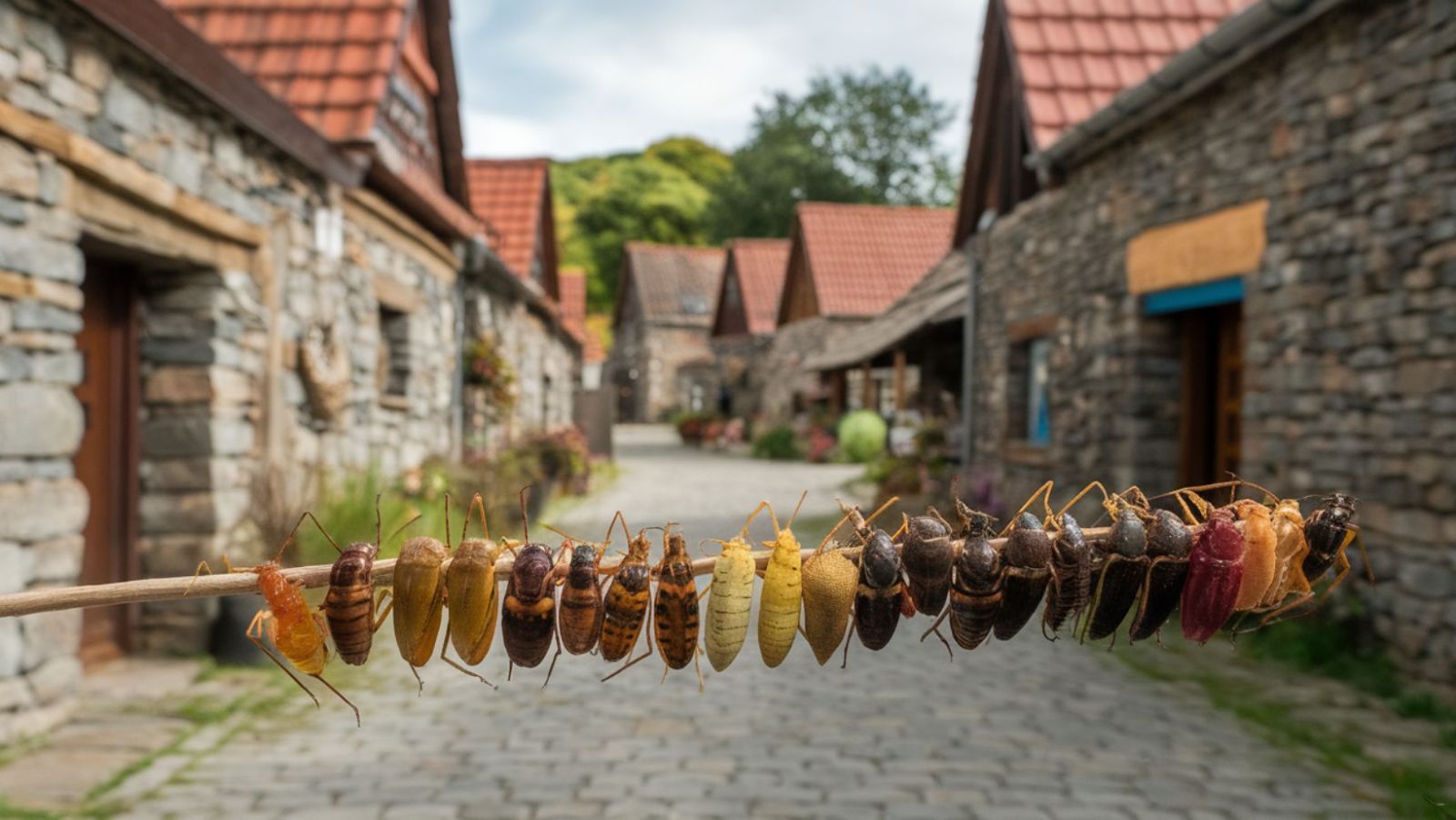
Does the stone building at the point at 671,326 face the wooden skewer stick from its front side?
yes

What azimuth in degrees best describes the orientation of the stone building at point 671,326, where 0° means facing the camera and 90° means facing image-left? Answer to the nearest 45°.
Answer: approximately 0°

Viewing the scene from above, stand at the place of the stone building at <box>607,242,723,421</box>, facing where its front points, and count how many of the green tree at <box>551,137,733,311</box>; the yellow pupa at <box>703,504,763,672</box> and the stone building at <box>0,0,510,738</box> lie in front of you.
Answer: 2

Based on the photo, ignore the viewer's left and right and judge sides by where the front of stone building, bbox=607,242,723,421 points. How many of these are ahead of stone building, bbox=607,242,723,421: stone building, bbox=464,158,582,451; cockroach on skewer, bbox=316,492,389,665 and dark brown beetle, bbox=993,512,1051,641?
3

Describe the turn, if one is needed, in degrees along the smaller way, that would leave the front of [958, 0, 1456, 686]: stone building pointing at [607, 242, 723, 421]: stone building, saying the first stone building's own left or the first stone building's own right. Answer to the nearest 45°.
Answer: approximately 90° to the first stone building's own right

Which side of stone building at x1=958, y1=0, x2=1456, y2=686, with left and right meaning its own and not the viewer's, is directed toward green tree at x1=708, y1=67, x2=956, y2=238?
right

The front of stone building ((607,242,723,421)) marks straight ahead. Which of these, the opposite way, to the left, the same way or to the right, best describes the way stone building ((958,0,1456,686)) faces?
to the right

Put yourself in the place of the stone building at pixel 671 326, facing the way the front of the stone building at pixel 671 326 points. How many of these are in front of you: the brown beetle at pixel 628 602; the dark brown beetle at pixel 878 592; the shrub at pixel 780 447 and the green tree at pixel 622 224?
3

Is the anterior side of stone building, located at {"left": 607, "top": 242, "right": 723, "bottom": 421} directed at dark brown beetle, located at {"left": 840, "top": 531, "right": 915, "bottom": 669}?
yes
